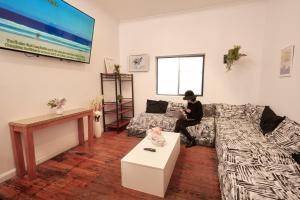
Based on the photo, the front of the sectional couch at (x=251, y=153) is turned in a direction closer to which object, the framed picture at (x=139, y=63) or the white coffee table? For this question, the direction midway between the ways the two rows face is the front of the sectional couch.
the white coffee table

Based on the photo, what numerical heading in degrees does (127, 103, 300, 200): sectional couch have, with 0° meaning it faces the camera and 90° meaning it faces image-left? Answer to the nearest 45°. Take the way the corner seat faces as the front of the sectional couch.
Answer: approximately 45°

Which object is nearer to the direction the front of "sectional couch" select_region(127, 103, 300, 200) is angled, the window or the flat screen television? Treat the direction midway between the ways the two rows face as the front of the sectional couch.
the flat screen television

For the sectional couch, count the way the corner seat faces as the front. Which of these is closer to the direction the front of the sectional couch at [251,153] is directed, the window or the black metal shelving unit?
the black metal shelving unit

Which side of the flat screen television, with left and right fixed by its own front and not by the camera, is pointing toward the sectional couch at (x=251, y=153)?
front

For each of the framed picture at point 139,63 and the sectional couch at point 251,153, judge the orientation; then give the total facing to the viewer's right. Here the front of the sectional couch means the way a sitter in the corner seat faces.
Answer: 0

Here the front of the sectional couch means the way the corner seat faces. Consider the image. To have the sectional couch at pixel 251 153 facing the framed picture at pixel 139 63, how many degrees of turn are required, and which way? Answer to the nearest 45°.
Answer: approximately 90° to its right

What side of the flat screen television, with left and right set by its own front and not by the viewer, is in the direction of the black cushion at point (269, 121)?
front

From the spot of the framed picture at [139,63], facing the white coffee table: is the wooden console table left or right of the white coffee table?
right

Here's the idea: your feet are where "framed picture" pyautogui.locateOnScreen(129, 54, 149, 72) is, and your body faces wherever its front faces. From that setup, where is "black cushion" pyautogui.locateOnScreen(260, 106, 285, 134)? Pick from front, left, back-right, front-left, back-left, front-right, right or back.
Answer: front-left

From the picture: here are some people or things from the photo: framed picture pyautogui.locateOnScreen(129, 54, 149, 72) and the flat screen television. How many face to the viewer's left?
0

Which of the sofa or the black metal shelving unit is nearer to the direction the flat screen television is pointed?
the sofa

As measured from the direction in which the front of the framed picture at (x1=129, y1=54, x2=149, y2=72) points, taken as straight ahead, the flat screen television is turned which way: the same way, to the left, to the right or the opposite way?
to the left
